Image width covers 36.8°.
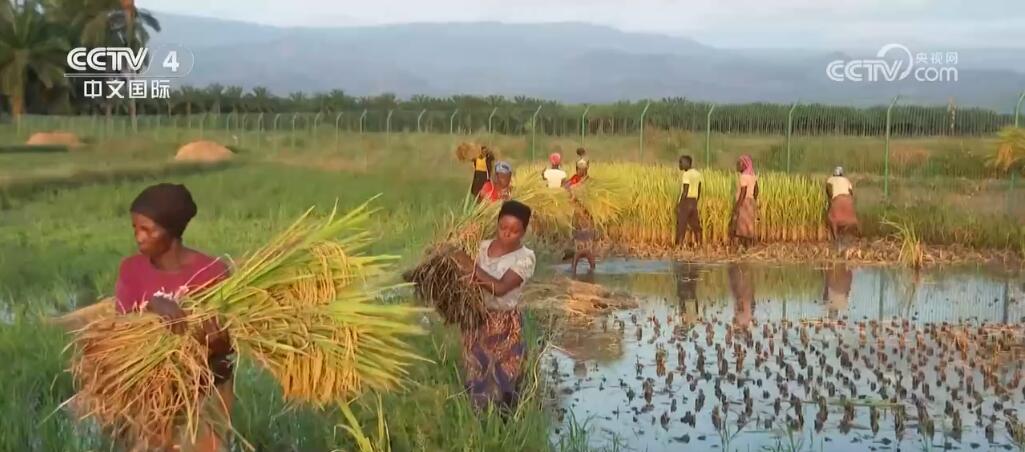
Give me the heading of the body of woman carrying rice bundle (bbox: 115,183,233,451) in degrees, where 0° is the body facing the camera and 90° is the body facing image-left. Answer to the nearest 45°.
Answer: approximately 45°

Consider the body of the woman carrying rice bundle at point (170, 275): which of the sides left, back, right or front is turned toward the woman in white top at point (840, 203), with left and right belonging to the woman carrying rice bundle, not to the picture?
back

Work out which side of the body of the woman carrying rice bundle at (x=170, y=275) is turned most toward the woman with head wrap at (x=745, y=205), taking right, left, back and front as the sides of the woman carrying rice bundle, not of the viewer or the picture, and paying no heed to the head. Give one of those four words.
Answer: back

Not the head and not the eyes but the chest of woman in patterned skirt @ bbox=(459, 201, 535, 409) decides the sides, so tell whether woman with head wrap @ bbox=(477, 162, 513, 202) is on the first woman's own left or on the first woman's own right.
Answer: on the first woman's own right

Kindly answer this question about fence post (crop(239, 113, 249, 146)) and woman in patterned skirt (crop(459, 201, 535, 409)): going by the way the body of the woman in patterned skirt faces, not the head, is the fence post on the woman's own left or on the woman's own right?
on the woman's own right

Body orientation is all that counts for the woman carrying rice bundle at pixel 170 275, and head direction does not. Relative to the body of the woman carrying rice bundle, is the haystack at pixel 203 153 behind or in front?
behind

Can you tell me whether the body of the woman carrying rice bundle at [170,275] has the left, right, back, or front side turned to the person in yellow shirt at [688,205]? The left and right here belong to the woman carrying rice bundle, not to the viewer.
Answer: back
